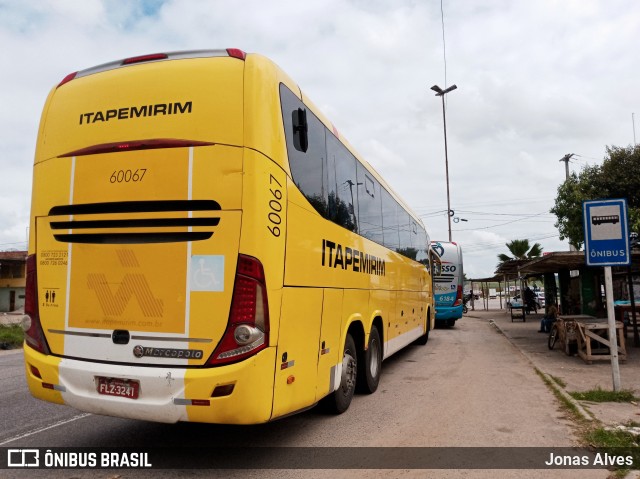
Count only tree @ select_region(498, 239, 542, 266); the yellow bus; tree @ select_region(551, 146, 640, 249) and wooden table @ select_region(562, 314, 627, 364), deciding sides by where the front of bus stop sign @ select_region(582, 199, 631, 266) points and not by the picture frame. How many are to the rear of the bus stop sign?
3

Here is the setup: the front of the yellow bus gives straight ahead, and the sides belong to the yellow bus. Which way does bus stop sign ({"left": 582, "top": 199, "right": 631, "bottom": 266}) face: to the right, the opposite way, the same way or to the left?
the opposite way

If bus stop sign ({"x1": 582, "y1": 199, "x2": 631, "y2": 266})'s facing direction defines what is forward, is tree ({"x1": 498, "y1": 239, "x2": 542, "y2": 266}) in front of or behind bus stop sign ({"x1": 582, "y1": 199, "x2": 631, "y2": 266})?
behind

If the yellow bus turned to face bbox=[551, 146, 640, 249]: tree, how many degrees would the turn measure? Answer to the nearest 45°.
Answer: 0° — it already faces it

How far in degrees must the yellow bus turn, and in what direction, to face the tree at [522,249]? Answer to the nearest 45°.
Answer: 0° — it already faces it

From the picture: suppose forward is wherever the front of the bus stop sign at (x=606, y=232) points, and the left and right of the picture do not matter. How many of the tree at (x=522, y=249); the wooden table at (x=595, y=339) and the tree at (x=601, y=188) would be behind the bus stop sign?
3
